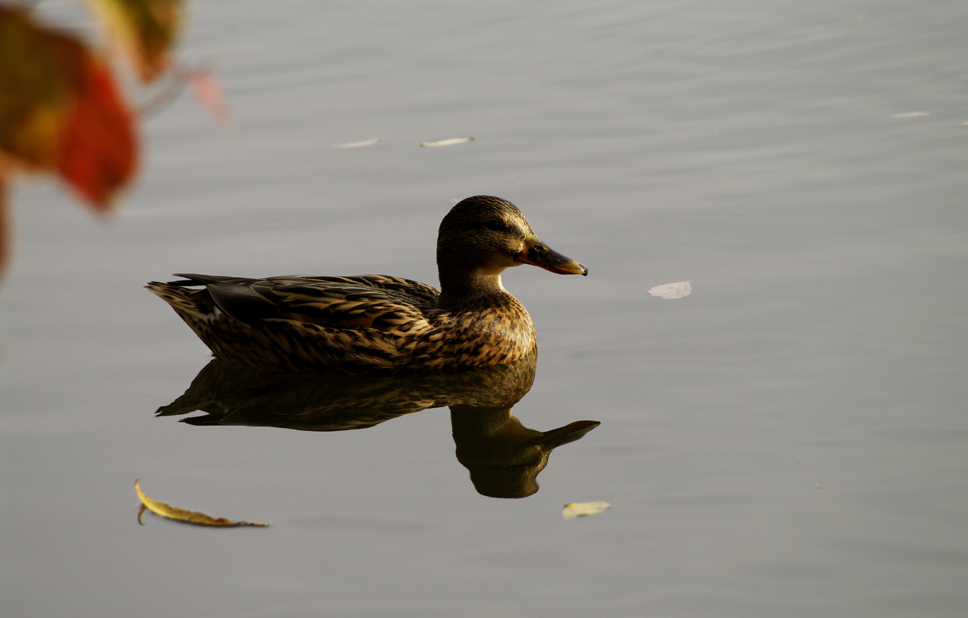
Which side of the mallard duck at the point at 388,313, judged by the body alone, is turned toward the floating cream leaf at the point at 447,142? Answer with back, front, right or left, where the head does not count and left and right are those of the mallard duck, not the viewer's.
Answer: left

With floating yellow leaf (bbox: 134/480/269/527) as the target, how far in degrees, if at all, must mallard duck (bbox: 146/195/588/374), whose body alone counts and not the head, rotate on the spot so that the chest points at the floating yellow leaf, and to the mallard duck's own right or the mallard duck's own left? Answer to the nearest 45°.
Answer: approximately 135° to the mallard duck's own right

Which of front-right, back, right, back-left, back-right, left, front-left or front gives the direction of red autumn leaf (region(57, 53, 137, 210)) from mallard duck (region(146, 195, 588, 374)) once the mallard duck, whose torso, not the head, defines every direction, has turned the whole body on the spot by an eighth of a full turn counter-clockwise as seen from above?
back-right

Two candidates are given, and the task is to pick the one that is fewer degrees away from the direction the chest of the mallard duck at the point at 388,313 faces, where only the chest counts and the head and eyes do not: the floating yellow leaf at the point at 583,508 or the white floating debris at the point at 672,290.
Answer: the white floating debris

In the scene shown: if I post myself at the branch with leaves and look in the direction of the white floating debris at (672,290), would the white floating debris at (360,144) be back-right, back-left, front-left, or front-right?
front-left

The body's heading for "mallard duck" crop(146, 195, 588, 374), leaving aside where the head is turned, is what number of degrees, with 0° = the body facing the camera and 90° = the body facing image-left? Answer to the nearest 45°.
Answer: approximately 270°

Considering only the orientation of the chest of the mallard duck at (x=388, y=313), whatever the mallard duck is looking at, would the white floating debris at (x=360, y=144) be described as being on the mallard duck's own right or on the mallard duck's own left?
on the mallard duck's own left

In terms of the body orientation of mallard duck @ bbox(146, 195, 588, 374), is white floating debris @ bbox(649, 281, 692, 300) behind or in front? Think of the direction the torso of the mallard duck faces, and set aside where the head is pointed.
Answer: in front

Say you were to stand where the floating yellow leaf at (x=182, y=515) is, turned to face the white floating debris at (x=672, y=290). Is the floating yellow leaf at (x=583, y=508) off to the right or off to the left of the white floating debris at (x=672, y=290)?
right

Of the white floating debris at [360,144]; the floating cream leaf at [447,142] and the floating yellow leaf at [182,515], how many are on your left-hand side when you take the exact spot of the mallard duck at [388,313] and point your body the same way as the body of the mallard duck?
2

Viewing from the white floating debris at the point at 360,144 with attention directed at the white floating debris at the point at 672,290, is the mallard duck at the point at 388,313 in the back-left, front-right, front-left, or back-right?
front-right

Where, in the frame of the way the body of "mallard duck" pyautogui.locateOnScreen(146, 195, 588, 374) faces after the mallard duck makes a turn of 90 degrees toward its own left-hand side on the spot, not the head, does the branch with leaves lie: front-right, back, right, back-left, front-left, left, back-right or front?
back
